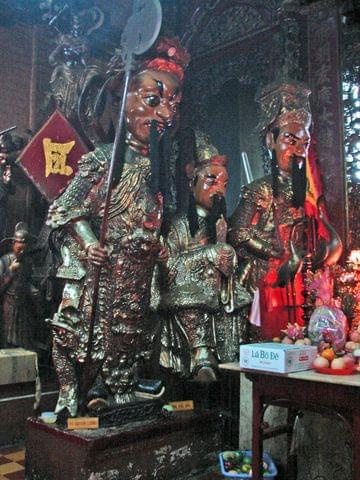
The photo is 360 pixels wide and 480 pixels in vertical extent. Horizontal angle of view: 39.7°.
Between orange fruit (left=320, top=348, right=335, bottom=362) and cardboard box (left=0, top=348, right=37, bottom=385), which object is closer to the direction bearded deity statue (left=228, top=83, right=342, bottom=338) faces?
the orange fruit

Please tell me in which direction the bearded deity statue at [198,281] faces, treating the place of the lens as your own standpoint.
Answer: facing the viewer and to the right of the viewer

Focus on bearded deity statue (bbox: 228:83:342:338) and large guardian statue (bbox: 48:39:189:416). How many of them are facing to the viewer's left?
0

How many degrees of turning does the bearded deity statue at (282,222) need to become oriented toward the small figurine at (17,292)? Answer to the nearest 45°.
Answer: approximately 135° to its right

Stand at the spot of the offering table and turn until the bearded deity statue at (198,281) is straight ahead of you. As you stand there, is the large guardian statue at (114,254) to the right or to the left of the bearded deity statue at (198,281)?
left

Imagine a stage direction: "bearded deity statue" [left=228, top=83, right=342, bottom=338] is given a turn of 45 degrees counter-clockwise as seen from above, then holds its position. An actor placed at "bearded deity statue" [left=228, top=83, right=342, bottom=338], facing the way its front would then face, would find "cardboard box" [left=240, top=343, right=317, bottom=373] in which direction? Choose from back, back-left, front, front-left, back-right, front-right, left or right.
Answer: right
